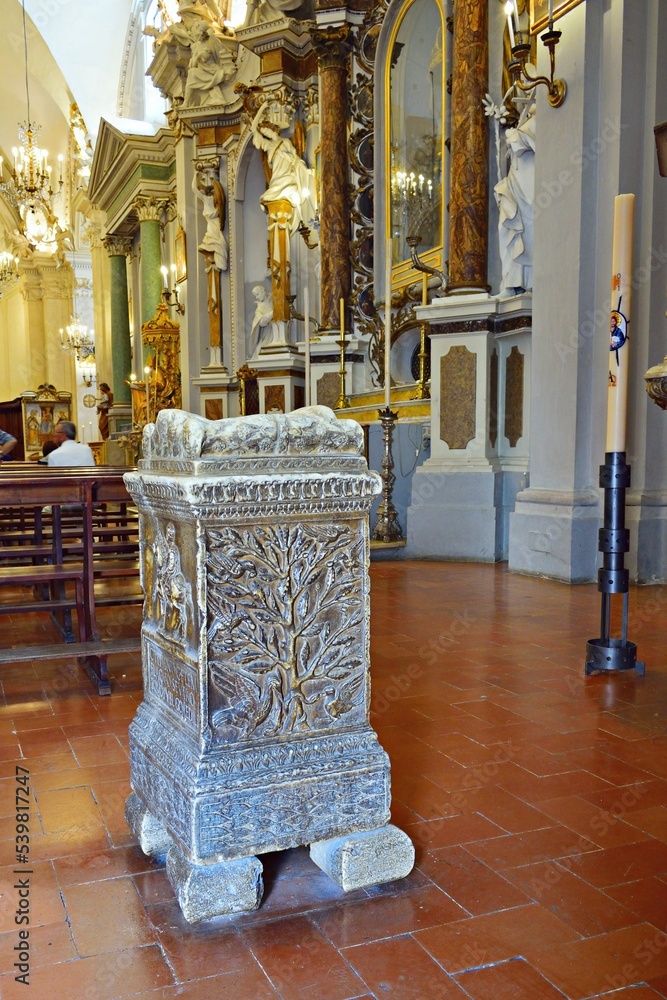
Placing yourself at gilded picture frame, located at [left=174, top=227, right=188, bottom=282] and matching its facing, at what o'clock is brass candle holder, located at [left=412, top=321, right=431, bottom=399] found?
The brass candle holder is roughly at 10 o'clock from the gilded picture frame.

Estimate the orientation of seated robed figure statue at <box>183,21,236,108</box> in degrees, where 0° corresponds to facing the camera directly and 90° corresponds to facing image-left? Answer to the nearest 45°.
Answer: approximately 45°

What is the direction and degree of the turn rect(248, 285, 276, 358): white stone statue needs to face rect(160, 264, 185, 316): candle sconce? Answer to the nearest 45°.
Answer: approximately 135° to its right

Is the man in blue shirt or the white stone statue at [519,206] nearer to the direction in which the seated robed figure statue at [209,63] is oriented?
the man in blue shirt

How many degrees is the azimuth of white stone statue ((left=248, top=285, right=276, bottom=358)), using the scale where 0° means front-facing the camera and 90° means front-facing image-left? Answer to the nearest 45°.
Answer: approximately 45°

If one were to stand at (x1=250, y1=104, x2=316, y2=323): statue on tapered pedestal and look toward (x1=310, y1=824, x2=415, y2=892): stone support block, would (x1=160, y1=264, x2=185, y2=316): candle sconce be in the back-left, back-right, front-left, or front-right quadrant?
back-right

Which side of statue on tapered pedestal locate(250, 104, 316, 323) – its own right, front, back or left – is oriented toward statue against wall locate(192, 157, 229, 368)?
right
